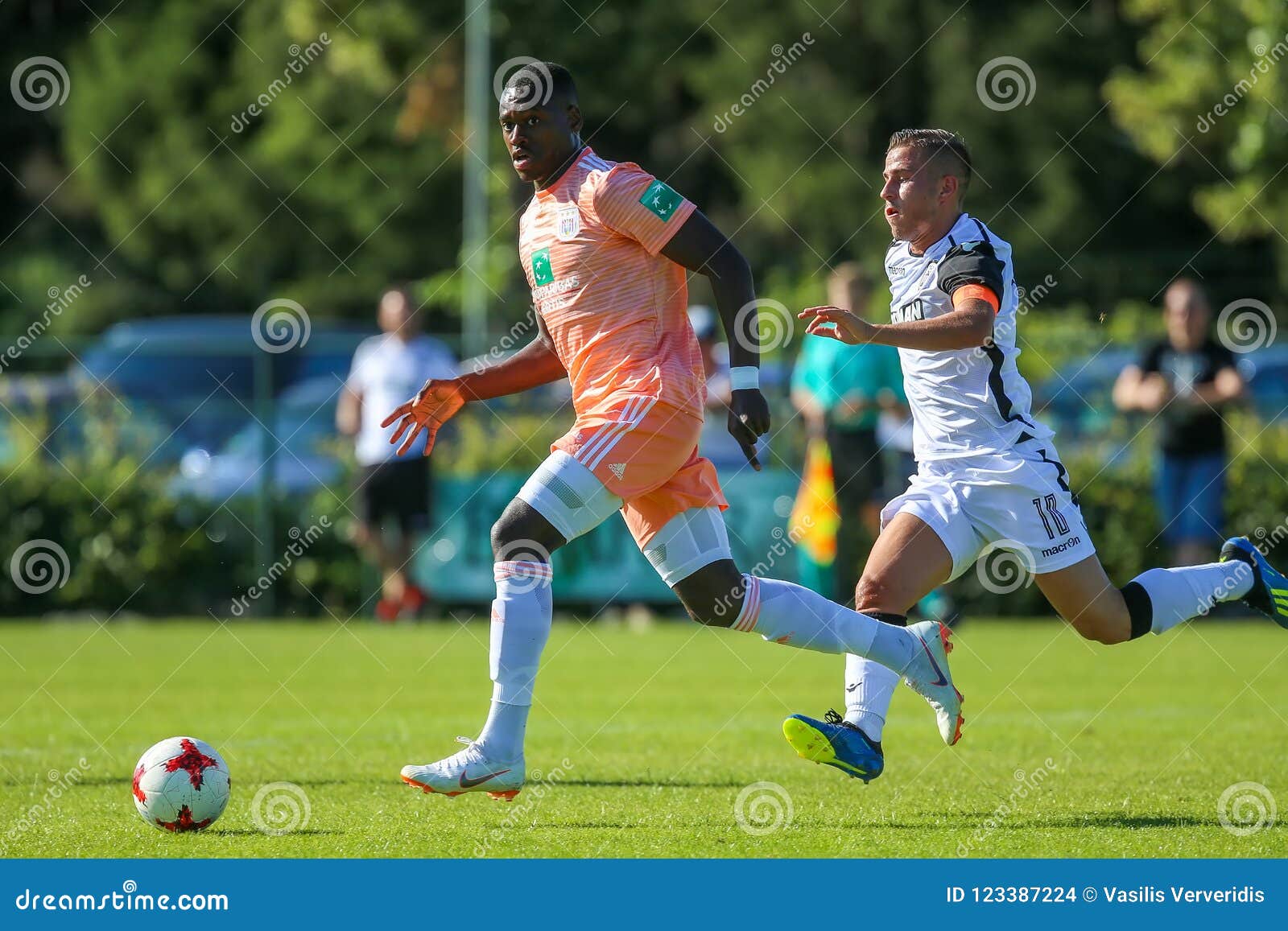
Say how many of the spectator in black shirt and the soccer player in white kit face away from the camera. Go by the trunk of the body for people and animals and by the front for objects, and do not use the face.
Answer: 0

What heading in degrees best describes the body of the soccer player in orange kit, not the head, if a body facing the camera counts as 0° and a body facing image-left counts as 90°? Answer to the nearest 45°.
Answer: approximately 45°

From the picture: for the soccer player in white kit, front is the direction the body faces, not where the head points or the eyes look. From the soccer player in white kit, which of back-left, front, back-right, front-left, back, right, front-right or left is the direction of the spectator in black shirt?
back-right

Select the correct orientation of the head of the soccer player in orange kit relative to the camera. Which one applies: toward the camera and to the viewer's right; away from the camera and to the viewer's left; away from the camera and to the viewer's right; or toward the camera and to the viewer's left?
toward the camera and to the viewer's left

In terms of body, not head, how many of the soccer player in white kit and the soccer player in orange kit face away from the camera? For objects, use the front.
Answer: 0

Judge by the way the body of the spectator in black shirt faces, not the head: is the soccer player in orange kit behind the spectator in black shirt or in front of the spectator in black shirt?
in front

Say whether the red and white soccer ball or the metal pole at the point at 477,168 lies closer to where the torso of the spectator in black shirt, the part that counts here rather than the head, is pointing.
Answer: the red and white soccer ball

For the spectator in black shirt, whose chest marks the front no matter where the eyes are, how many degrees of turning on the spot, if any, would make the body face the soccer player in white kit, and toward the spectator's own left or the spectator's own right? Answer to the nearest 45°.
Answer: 0° — they already face them

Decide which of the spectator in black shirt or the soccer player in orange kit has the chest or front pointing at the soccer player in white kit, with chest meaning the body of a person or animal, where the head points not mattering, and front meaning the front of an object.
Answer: the spectator in black shirt

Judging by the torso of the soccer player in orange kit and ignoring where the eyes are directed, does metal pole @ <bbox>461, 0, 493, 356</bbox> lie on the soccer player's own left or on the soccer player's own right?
on the soccer player's own right
